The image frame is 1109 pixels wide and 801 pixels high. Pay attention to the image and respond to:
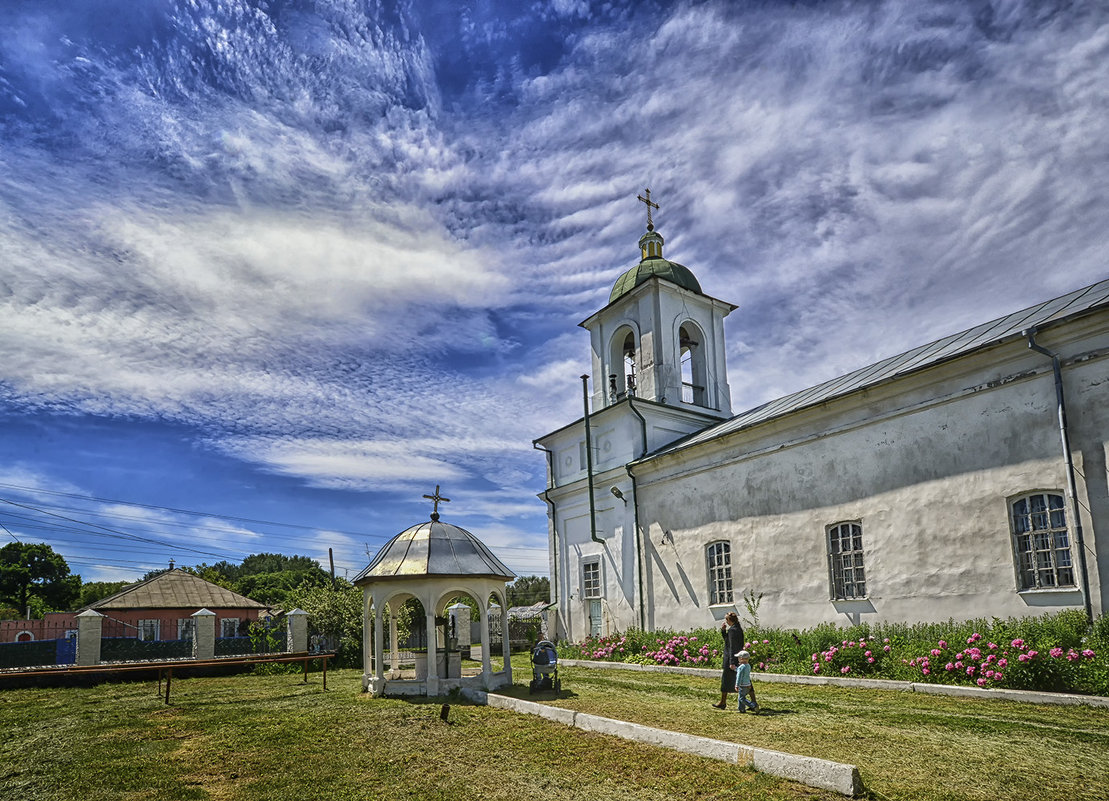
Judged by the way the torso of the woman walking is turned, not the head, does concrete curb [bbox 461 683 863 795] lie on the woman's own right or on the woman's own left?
on the woman's own left

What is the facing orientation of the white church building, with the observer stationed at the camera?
facing away from the viewer and to the left of the viewer

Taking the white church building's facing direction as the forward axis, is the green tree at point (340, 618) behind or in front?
in front

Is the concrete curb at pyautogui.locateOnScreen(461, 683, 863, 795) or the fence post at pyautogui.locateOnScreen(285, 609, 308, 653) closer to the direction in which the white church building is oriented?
the fence post

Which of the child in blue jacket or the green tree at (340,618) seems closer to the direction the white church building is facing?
the green tree

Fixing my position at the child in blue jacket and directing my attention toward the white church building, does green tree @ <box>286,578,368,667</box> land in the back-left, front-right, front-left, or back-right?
front-left
